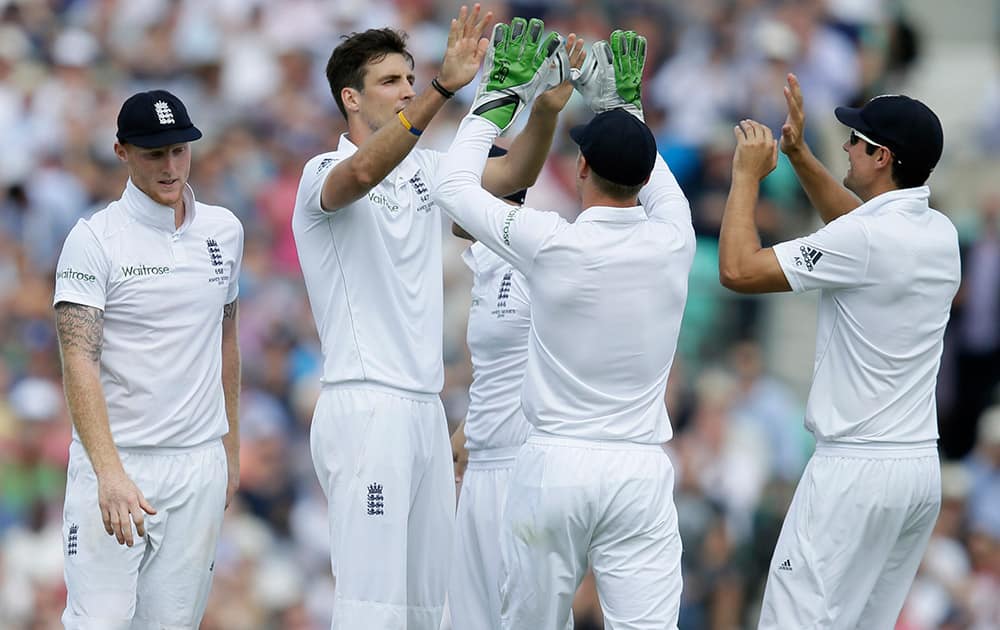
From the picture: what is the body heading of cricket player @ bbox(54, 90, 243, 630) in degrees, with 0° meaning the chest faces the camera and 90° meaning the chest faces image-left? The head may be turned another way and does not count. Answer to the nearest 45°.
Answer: approximately 315°

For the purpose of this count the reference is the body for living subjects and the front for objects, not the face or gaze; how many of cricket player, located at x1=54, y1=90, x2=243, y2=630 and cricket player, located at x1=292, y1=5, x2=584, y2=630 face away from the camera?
0

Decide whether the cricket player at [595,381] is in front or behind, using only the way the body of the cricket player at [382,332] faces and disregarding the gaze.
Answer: in front

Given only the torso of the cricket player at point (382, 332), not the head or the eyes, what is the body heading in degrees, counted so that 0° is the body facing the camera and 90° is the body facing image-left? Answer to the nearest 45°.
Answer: approximately 315°

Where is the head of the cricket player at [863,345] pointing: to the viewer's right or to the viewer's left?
to the viewer's left

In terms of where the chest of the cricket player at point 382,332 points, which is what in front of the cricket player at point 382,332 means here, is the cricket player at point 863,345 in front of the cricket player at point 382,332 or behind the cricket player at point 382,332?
in front

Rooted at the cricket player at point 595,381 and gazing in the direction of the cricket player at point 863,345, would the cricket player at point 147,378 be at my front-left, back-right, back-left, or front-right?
back-left

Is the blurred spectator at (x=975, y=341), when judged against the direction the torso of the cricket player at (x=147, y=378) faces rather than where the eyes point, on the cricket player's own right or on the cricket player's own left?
on the cricket player's own left

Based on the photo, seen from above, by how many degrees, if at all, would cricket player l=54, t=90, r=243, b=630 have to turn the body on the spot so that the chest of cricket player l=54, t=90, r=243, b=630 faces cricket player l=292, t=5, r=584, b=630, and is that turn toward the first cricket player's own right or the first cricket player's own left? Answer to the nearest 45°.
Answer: approximately 45° to the first cricket player's own left

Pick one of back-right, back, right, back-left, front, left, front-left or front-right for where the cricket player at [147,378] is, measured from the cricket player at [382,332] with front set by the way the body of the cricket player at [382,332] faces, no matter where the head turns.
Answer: back-right

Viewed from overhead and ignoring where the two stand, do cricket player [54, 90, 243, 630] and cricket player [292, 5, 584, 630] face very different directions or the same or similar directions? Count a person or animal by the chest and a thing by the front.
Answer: same or similar directions
